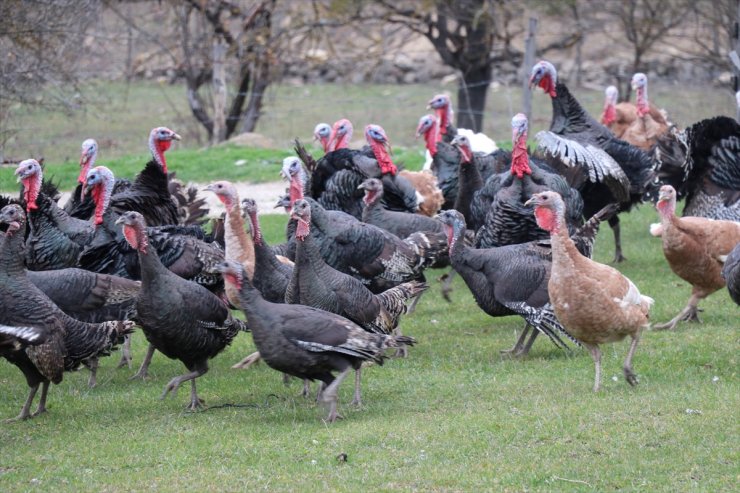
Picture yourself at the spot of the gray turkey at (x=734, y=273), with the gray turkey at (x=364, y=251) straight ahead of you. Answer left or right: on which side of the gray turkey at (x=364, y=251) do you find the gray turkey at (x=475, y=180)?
right

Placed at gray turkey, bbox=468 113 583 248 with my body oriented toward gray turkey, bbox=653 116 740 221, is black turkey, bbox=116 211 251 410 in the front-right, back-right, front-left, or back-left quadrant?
back-right

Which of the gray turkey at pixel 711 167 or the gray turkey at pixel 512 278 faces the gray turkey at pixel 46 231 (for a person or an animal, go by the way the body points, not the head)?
the gray turkey at pixel 512 278

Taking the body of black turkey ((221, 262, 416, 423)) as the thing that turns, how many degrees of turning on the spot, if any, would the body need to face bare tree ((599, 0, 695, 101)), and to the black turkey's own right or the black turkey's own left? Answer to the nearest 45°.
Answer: approximately 135° to the black turkey's own right

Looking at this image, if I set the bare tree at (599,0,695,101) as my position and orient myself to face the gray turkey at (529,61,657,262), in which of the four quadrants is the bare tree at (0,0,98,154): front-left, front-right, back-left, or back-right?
front-right

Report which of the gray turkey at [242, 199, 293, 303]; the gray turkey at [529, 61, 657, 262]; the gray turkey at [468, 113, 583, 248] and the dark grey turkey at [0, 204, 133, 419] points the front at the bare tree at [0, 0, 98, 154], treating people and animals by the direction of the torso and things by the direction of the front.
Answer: the gray turkey at [529, 61, 657, 262]

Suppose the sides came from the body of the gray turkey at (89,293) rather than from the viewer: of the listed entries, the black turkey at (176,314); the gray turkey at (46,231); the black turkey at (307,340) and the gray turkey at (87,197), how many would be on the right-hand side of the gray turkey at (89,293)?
2

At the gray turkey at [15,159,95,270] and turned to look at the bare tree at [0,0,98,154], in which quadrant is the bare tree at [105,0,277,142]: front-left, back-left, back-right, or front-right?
front-right

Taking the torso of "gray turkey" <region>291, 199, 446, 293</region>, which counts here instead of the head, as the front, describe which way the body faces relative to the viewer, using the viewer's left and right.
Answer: facing to the left of the viewer

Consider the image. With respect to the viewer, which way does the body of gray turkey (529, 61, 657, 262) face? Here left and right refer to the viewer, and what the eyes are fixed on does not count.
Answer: facing to the left of the viewer

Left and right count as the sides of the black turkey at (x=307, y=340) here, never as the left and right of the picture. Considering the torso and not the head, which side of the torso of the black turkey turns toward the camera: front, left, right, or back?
left

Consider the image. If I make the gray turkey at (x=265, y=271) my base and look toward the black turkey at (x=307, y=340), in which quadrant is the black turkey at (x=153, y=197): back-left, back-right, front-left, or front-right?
back-right

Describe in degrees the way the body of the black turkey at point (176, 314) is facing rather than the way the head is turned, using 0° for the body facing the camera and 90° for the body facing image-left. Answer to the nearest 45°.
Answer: approximately 45°
